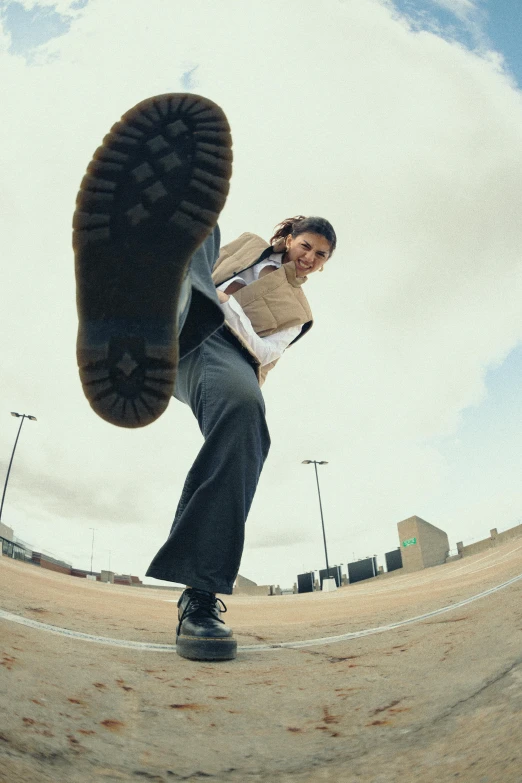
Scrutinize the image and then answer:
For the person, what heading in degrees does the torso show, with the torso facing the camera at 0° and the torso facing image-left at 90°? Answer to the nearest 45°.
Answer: approximately 0°
